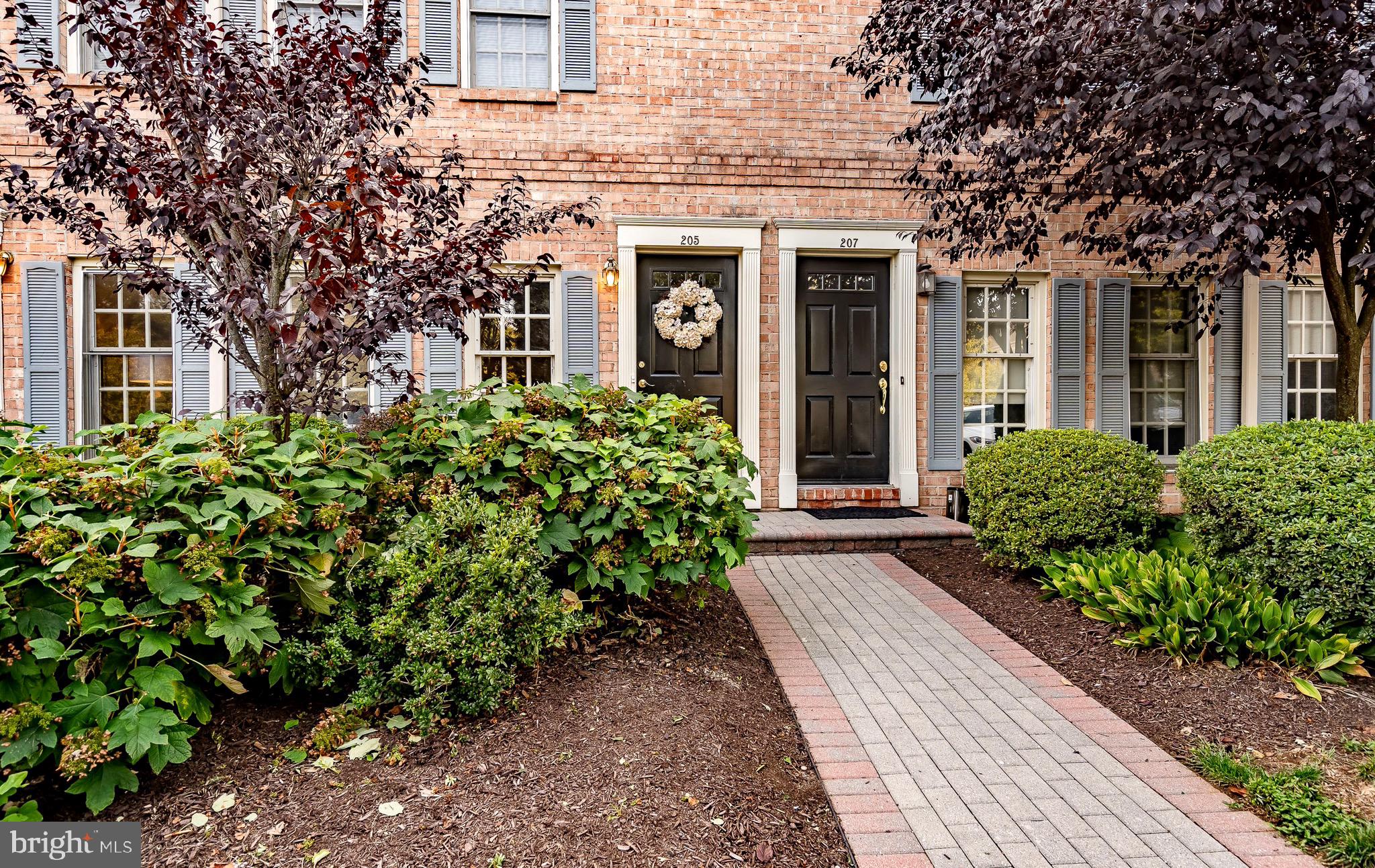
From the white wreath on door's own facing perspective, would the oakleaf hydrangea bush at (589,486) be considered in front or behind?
in front

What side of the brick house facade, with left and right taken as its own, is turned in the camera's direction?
front

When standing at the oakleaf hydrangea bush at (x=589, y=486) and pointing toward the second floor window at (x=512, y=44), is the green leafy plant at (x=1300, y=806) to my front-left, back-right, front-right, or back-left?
back-right

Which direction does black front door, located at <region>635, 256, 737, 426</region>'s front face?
toward the camera

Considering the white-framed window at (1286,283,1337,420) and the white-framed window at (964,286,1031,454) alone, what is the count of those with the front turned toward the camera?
2

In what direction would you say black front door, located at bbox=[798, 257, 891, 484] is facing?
toward the camera

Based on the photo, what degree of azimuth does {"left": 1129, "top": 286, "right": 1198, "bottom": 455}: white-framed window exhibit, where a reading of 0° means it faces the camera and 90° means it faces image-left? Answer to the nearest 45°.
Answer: approximately 0°

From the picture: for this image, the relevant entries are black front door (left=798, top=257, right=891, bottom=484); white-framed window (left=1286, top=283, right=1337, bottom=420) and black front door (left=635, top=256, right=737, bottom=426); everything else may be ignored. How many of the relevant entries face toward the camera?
3

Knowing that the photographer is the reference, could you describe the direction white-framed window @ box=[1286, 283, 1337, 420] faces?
facing the viewer

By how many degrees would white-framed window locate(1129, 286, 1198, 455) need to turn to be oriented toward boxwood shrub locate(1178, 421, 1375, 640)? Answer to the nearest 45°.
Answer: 0° — it already faces it
